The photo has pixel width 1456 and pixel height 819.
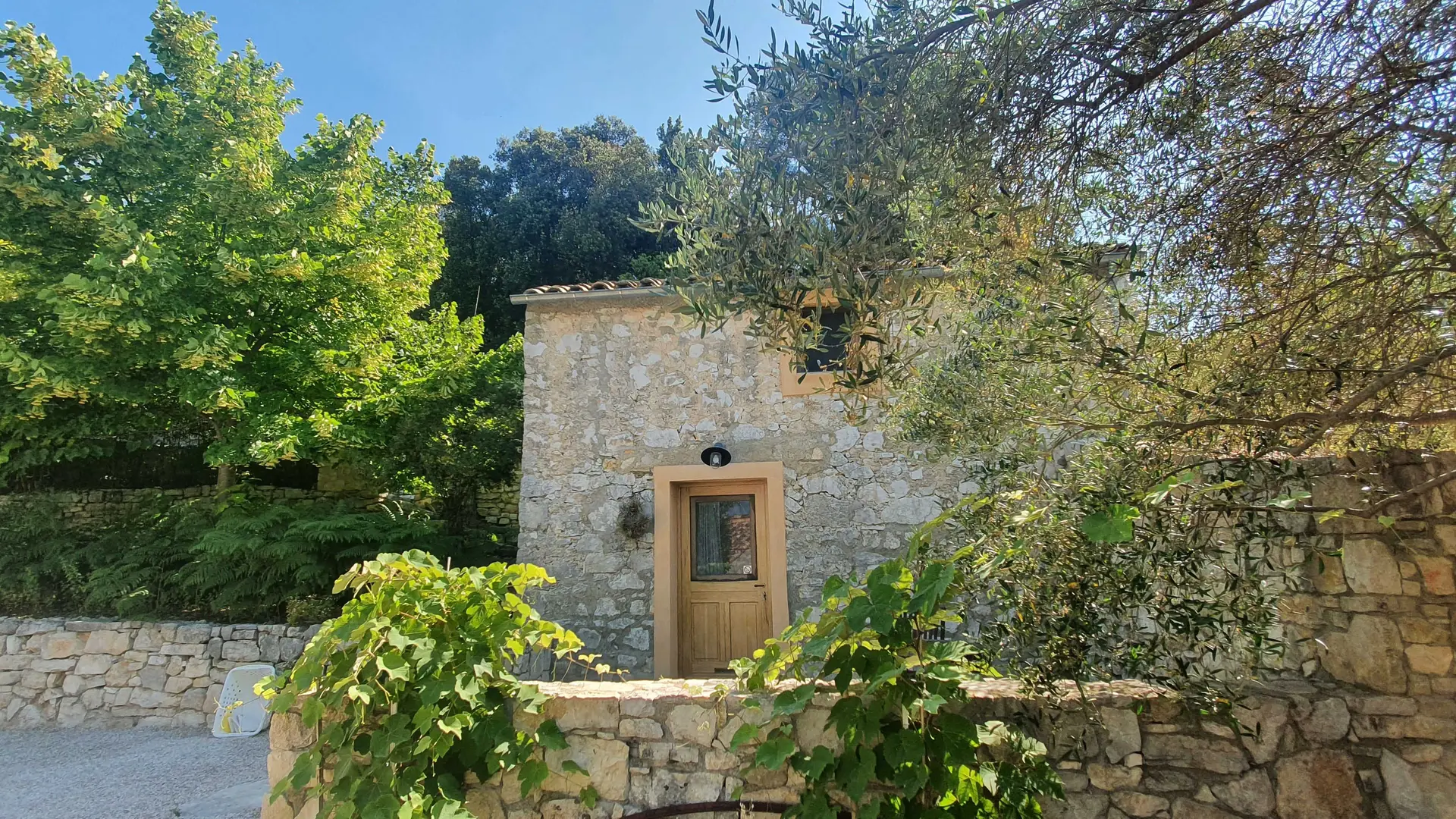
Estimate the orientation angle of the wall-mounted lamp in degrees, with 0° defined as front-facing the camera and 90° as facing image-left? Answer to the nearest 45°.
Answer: approximately 0°

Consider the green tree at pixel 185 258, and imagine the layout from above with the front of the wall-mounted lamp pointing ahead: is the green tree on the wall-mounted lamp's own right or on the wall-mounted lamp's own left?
on the wall-mounted lamp's own right

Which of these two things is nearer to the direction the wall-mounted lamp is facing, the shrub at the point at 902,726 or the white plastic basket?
the shrub

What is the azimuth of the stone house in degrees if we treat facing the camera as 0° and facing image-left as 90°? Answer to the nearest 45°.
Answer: approximately 0°

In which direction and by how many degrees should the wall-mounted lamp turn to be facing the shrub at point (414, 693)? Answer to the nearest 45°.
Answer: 0° — it already faces it

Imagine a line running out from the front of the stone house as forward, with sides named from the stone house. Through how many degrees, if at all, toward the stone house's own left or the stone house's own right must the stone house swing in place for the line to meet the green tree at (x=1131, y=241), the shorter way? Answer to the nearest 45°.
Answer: approximately 45° to the stone house's own left

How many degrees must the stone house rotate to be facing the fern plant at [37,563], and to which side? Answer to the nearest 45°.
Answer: approximately 90° to its right

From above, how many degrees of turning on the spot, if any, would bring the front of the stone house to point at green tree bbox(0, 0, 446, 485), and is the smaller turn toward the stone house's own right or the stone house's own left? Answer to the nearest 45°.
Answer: approximately 90° to the stone house's own right

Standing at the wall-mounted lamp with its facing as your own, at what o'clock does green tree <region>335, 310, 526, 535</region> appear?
The green tree is roughly at 4 o'clock from the wall-mounted lamp.

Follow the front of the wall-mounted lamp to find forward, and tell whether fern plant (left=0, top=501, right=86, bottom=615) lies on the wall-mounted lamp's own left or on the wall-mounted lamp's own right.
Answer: on the wall-mounted lamp's own right

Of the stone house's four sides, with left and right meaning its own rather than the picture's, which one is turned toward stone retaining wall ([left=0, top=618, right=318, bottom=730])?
right
